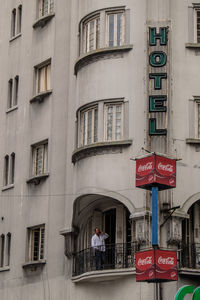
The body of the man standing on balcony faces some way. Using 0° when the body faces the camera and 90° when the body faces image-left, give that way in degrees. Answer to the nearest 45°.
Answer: approximately 315°
